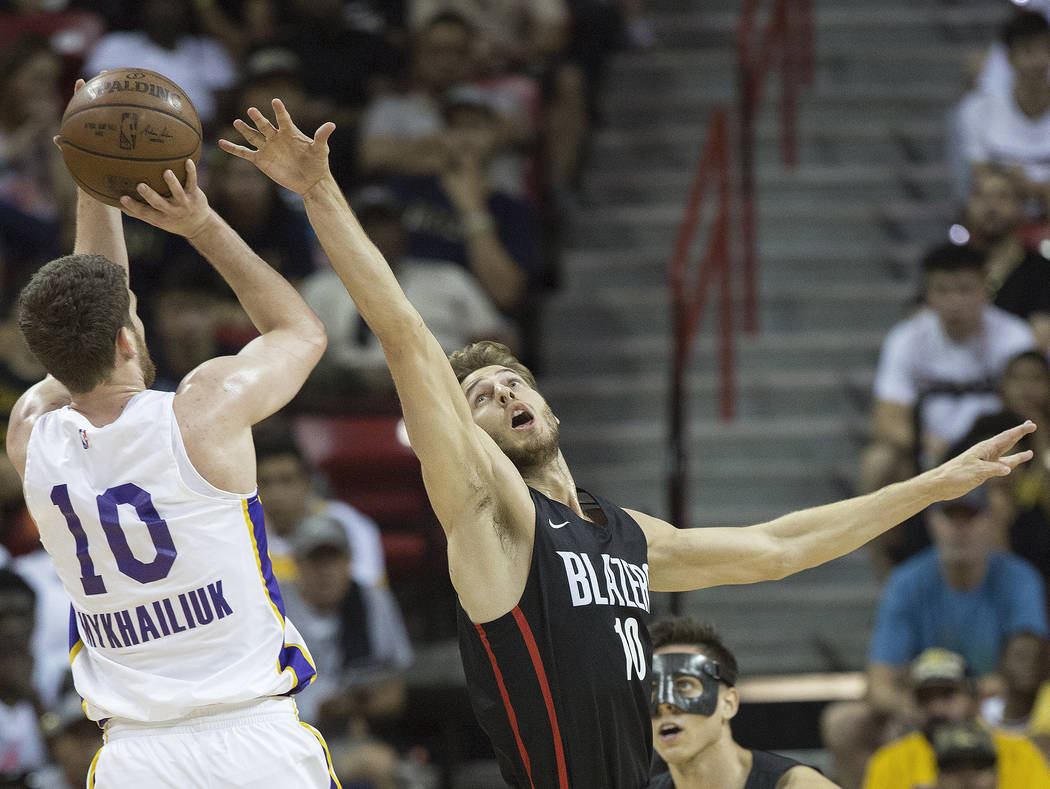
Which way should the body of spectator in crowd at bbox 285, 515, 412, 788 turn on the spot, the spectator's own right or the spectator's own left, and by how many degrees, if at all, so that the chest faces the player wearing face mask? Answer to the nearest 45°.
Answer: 0° — they already face them

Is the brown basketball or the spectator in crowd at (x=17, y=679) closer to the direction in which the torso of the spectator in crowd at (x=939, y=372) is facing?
the brown basketball

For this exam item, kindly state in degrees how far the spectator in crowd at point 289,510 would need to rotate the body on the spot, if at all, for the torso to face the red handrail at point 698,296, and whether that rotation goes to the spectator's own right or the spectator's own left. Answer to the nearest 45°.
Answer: approximately 135° to the spectator's own left

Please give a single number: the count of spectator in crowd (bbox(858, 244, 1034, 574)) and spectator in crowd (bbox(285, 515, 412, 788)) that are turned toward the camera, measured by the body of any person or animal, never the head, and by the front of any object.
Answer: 2

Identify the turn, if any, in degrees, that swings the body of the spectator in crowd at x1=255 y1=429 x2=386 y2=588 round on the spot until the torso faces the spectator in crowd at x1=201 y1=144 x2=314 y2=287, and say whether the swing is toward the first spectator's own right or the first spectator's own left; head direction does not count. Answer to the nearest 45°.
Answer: approximately 180°

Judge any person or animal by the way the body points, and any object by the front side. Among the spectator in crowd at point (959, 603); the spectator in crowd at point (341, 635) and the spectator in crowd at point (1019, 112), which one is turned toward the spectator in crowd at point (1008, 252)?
the spectator in crowd at point (1019, 112)

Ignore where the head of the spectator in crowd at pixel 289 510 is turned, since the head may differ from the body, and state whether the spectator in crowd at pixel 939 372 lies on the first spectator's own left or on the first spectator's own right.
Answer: on the first spectator's own left

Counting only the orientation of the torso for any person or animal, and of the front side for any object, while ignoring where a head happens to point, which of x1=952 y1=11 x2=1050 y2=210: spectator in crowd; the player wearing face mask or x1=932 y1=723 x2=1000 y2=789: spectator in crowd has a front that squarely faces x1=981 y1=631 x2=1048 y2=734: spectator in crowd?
x1=952 y1=11 x2=1050 y2=210: spectator in crowd

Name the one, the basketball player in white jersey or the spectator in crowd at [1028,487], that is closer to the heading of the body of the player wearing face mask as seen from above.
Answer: the basketball player in white jersey
